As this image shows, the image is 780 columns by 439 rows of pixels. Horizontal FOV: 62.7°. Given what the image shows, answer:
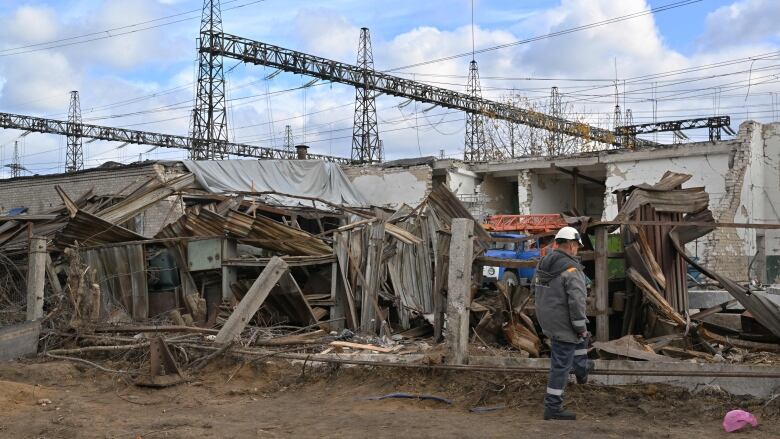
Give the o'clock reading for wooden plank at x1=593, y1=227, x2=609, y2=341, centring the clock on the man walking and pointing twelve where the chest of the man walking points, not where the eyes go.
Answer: The wooden plank is roughly at 11 o'clock from the man walking.

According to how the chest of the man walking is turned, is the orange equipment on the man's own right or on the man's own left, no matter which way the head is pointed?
on the man's own left

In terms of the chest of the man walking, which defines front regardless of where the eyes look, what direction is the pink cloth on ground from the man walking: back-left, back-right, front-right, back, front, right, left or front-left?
front-right

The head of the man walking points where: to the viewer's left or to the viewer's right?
to the viewer's right

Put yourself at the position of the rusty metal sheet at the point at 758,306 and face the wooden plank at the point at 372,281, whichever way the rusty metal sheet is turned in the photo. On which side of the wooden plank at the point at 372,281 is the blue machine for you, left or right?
right

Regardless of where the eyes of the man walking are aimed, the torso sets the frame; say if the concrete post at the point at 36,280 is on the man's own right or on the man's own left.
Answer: on the man's own left

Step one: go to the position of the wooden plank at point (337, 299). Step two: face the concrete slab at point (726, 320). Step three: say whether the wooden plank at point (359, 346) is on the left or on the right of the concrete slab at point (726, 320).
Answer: right

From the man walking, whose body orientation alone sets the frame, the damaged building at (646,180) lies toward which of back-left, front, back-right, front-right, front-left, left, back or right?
front-left

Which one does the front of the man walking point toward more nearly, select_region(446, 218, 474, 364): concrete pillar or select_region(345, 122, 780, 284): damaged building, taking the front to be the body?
the damaged building

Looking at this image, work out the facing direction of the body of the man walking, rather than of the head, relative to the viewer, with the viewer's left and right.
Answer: facing away from the viewer and to the right of the viewer
